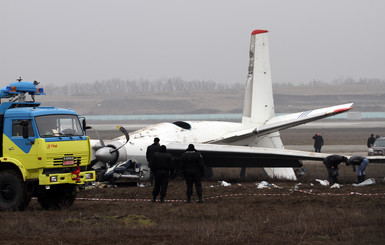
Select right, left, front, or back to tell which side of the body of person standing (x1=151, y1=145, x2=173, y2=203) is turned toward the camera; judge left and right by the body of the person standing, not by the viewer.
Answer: back

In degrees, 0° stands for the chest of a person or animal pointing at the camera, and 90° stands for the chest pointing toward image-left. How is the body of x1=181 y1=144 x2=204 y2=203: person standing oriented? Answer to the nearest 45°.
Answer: approximately 180°

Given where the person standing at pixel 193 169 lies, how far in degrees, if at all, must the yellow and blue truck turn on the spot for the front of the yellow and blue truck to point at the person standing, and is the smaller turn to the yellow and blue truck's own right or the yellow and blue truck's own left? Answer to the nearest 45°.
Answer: approximately 45° to the yellow and blue truck's own left

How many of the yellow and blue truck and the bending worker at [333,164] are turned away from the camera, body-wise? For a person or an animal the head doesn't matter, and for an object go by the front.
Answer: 0

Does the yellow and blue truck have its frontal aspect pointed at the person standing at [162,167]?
no

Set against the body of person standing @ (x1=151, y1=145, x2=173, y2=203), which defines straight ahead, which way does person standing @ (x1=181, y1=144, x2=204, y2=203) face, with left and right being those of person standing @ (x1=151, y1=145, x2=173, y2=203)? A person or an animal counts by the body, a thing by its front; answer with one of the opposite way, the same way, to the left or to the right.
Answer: the same way

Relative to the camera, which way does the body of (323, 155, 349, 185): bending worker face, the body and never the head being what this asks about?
to the viewer's right

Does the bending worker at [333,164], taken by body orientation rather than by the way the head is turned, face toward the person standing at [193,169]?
no

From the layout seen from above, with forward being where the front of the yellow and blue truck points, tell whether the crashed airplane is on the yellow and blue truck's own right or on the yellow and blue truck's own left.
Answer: on the yellow and blue truck's own left

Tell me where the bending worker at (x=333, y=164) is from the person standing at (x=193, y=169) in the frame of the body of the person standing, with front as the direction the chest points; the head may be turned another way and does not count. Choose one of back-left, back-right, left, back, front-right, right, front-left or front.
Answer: front-right

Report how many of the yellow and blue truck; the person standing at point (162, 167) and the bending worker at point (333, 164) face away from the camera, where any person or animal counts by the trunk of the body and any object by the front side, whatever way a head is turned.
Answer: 1

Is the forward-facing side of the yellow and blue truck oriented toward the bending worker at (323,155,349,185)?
no

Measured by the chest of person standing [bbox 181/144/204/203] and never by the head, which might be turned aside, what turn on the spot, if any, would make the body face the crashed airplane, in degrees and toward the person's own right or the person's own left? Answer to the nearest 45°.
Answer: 0° — they already face it

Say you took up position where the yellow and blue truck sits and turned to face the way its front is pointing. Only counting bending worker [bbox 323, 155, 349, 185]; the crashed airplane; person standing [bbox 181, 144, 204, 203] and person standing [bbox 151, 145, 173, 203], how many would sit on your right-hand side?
0

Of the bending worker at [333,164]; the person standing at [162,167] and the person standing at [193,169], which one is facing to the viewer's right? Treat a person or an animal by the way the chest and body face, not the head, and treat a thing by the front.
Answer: the bending worker
